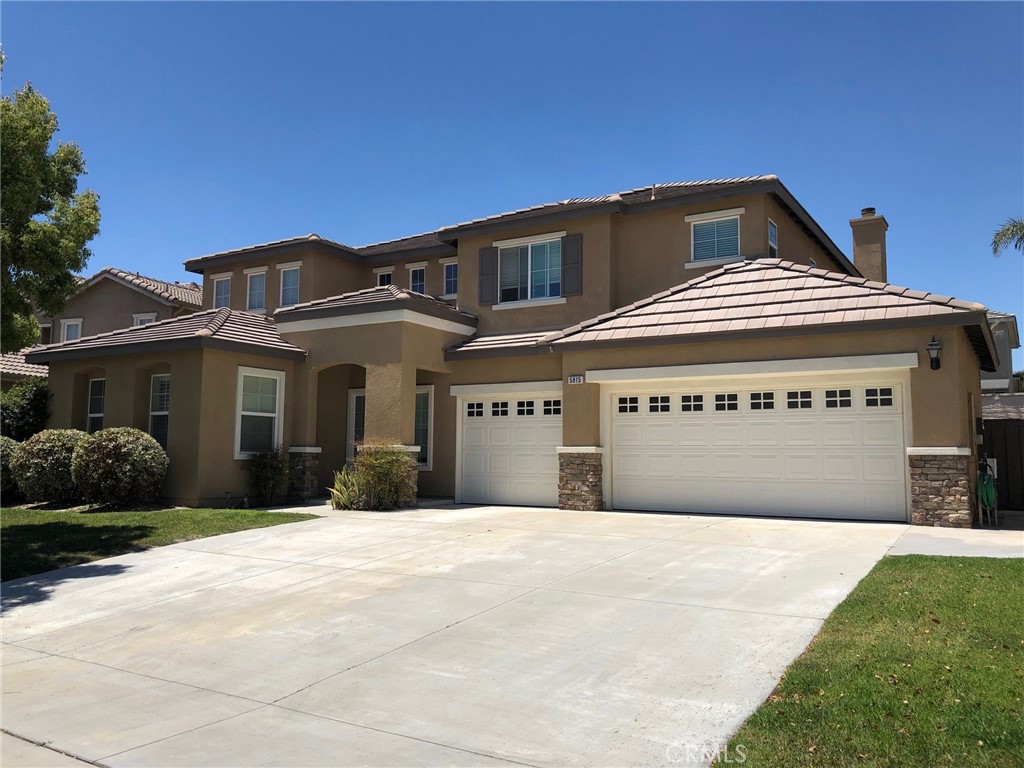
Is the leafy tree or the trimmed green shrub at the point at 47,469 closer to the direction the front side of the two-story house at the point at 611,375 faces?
the leafy tree

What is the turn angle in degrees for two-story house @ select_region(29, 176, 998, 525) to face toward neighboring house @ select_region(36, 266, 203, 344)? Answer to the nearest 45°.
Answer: approximately 90° to its right

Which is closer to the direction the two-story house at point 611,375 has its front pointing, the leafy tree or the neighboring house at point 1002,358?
the leafy tree

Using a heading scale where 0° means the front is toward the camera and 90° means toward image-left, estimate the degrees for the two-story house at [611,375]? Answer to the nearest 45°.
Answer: approximately 45°

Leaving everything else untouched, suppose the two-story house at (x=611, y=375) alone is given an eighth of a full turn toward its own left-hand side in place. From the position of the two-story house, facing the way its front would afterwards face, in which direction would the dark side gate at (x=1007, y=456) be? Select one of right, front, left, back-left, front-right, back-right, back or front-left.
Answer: left

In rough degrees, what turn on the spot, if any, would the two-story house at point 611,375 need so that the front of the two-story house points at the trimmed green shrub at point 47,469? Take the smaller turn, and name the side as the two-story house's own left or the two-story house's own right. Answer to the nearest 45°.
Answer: approximately 45° to the two-story house's own right

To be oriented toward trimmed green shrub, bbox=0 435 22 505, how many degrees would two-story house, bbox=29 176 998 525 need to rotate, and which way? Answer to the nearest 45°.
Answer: approximately 45° to its right
